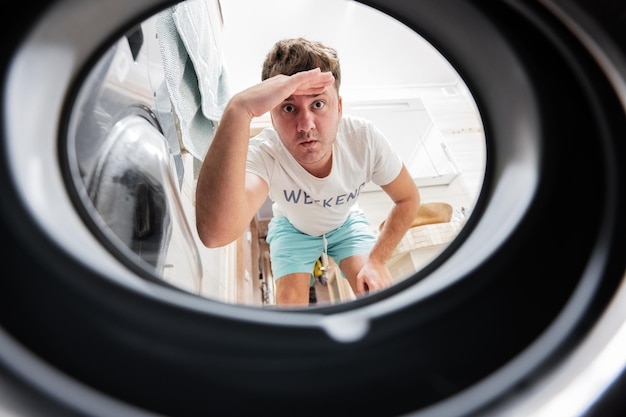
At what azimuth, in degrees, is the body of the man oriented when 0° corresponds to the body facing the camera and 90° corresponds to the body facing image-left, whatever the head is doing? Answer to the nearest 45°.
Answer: approximately 0°
